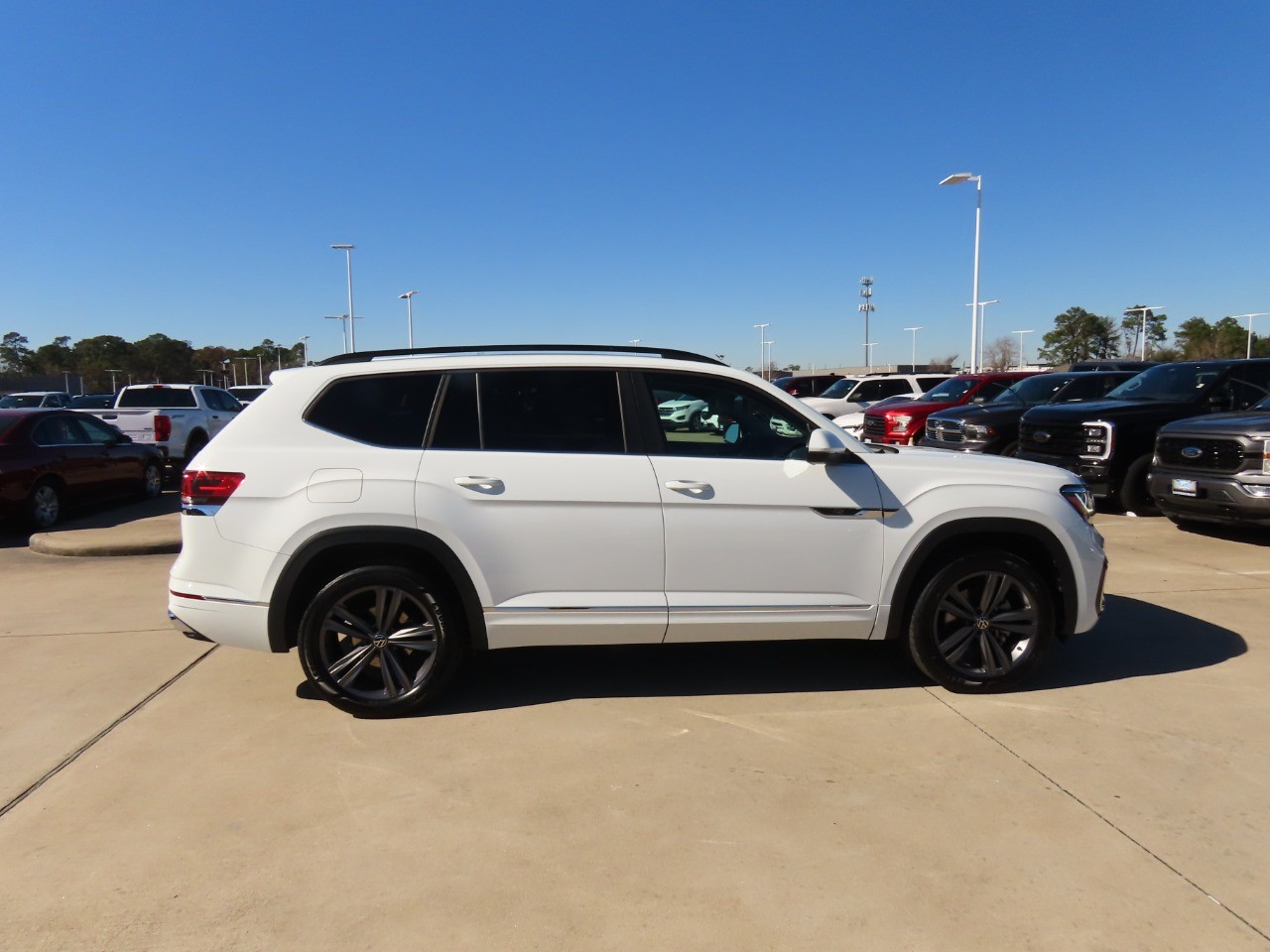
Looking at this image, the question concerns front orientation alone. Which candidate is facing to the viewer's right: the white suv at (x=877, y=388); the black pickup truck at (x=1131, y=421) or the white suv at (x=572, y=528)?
the white suv at (x=572, y=528)

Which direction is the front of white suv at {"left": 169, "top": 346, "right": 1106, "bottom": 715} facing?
to the viewer's right

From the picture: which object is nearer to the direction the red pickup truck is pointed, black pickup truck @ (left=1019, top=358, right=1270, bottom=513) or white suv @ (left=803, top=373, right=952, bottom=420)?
the black pickup truck

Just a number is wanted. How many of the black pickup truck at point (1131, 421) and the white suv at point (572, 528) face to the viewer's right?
1

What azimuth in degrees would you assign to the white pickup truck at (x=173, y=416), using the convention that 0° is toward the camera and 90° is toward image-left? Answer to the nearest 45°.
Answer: approximately 225°

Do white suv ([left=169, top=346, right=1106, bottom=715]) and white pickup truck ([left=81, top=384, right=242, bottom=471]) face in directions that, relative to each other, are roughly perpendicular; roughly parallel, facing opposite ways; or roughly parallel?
roughly perpendicular

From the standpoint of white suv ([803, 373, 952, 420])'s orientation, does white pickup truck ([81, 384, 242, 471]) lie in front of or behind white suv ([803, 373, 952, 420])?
in front

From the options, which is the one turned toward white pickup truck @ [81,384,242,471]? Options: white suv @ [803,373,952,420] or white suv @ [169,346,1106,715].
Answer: white suv @ [803,373,952,420]
